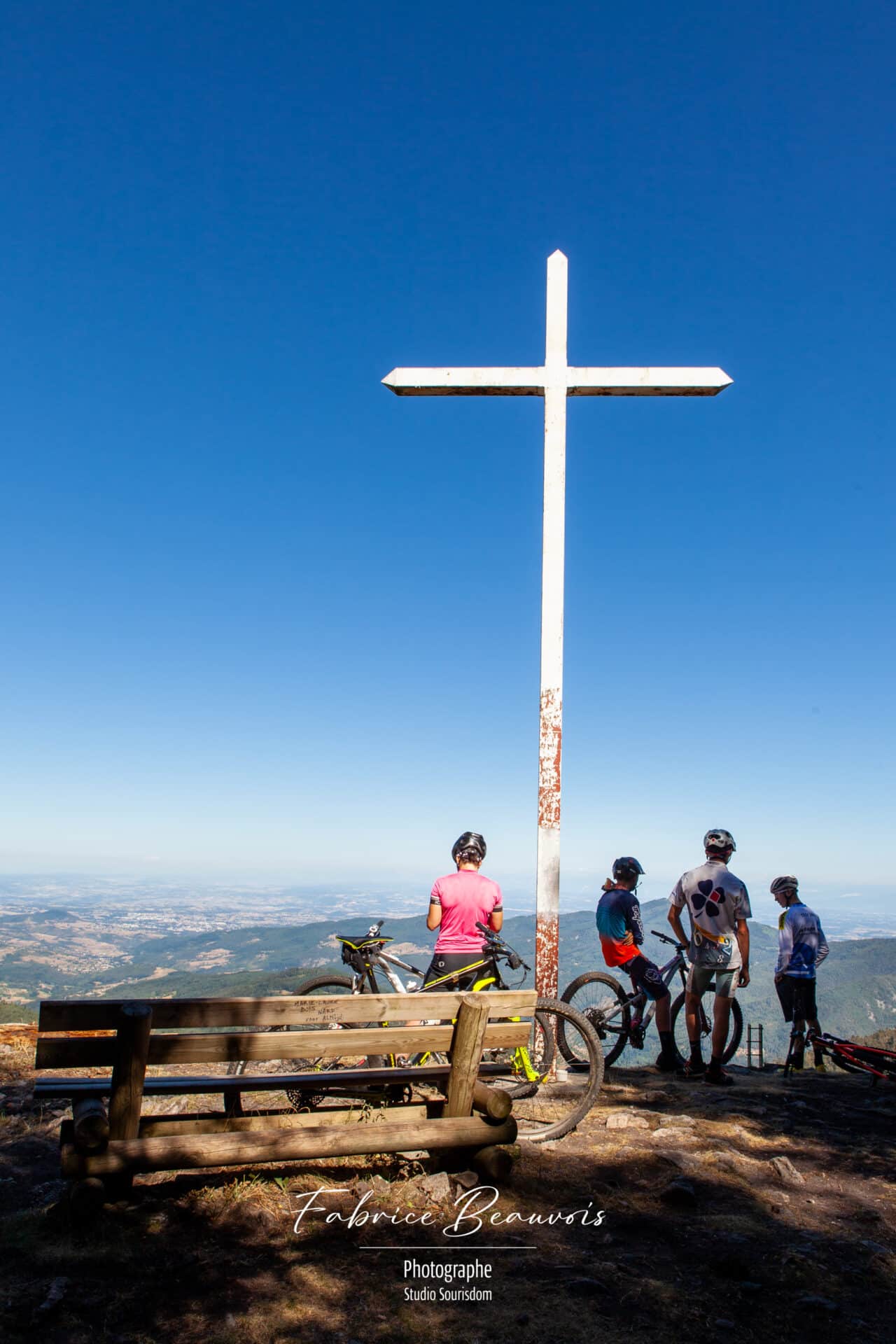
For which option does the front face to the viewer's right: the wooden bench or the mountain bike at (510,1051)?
the mountain bike

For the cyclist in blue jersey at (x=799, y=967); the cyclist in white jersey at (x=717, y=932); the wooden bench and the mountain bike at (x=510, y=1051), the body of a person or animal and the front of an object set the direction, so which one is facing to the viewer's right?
the mountain bike

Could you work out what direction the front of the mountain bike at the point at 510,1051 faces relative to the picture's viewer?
facing to the right of the viewer

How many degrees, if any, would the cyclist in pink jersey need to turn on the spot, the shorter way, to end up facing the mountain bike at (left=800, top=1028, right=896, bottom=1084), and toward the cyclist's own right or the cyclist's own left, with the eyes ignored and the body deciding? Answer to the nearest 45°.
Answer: approximately 45° to the cyclist's own right

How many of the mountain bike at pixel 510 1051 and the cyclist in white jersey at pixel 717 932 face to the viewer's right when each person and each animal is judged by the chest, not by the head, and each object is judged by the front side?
1

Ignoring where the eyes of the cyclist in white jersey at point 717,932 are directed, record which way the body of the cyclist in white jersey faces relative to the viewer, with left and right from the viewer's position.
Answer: facing away from the viewer

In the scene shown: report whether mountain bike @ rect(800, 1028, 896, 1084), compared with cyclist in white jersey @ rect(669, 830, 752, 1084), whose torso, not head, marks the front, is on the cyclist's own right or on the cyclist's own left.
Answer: on the cyclist's own right

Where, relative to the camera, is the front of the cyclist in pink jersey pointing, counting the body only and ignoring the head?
away from the camera

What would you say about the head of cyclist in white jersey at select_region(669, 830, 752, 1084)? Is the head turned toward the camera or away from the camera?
away from the camera

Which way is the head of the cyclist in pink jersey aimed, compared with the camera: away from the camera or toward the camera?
away from the camera

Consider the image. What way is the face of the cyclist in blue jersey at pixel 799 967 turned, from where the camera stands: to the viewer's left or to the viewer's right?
to the viewer's left
